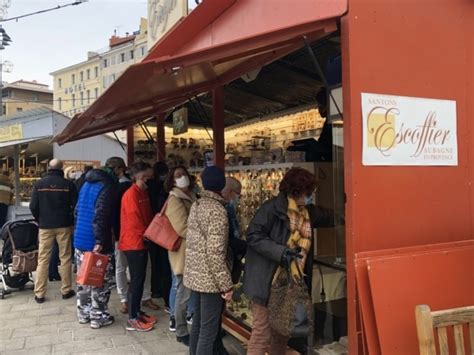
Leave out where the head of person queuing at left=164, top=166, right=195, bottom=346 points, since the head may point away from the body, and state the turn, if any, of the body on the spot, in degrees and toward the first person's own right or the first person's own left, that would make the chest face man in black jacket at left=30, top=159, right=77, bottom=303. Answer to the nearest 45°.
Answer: approximately 180°

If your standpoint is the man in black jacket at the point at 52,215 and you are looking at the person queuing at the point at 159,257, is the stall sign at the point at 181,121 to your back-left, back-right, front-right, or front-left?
front-left

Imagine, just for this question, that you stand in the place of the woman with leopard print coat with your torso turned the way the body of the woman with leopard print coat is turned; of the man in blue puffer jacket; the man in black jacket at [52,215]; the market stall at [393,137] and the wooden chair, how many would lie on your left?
2

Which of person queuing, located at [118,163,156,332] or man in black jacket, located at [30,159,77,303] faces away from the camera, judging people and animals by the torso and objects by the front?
the man in black jacket

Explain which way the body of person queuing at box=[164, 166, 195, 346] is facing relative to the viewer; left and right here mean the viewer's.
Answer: facing the viewer and to the right of the viewer

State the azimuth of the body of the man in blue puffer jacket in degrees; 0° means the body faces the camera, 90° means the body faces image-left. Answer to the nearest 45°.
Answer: approximately 225°

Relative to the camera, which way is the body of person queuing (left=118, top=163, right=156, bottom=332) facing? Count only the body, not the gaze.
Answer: to the viewer's right

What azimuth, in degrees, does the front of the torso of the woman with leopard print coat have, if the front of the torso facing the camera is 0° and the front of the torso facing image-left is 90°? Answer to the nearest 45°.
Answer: approximately 225°

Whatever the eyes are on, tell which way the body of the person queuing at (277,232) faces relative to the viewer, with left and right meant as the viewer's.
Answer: facing to the right of the viewer

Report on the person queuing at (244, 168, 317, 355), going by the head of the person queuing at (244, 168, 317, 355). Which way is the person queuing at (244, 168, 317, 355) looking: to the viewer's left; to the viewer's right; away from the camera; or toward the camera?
to the viewer's right

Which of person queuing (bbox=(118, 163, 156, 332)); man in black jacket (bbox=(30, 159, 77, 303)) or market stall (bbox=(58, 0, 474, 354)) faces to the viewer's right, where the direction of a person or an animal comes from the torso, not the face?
the person queuing

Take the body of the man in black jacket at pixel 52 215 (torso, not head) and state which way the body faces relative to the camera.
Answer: away from the camera

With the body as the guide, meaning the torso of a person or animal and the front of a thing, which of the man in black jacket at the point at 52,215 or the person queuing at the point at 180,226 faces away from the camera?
the man in black jacket

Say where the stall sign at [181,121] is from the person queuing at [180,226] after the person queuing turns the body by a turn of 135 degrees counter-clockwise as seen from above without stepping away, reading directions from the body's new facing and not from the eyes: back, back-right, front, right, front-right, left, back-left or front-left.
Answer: front

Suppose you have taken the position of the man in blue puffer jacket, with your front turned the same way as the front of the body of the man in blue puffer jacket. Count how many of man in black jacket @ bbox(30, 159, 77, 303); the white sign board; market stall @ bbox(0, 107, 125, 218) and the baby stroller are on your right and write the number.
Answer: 1

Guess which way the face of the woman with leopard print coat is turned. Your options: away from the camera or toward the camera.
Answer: away from the camera
